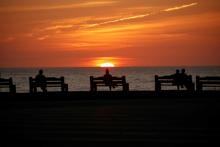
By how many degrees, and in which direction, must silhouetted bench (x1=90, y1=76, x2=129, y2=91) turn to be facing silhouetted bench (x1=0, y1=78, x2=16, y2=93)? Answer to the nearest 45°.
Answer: approximately 90° to its left

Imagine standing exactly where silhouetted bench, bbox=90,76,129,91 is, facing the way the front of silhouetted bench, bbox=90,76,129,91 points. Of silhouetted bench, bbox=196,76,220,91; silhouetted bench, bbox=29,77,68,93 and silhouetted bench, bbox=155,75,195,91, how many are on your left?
1

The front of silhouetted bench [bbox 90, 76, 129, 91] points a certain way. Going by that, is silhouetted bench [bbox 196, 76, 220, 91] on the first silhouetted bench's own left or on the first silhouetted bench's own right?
on the first silhouetted bench's own right

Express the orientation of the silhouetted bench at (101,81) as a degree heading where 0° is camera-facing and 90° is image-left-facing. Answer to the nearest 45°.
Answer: approximately 180°

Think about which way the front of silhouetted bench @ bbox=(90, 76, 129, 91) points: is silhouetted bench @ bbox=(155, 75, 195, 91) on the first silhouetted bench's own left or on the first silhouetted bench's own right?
on the first silhouetted bench's own right

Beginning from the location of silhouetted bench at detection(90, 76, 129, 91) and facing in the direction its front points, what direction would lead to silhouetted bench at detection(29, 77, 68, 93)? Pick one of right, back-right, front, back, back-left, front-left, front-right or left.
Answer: left
